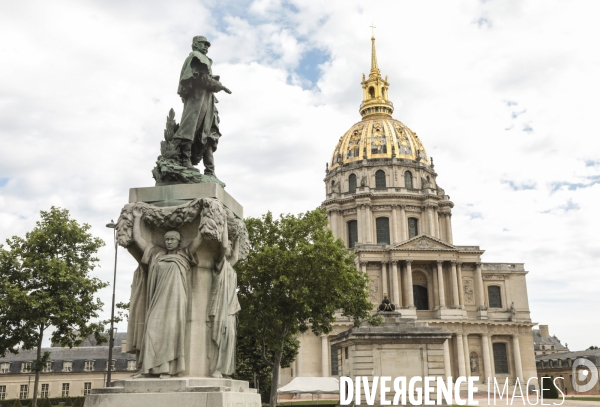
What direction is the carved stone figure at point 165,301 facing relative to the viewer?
toward the camera

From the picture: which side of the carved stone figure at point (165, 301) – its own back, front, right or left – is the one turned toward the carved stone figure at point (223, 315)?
left
